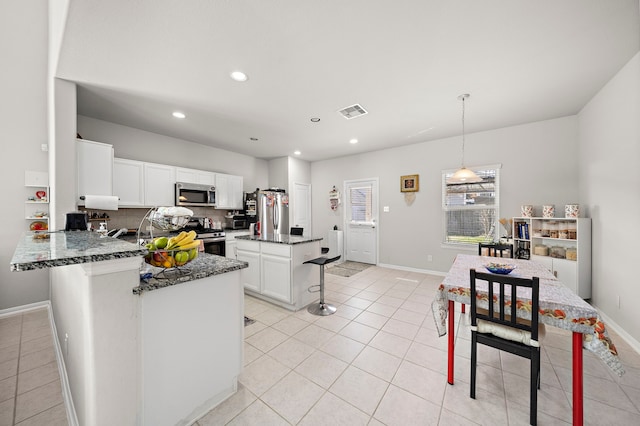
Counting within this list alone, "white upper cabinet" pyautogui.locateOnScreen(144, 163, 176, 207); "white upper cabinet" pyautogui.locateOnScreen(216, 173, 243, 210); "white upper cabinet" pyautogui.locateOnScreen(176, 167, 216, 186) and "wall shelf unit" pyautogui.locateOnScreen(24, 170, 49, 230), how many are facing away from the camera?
0

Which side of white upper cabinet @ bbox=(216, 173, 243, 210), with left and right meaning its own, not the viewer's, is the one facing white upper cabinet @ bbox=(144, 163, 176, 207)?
right

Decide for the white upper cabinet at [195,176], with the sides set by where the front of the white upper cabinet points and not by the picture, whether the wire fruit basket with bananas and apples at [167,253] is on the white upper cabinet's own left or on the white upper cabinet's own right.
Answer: on the white upper cabinet's own right

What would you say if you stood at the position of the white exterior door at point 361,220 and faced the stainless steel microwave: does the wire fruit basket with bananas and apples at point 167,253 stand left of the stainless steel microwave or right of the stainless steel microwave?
left

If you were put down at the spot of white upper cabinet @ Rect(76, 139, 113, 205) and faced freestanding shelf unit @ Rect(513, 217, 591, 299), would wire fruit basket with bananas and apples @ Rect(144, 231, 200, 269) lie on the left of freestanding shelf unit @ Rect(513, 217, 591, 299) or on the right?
right

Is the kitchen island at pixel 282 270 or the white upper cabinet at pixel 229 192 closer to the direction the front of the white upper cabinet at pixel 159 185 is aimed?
the kitchen island

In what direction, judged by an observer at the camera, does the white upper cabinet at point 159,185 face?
facing the viewer and to the right of the viewer

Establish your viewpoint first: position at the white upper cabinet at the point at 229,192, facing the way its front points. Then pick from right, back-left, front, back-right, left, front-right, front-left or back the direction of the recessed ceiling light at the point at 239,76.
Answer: front-right

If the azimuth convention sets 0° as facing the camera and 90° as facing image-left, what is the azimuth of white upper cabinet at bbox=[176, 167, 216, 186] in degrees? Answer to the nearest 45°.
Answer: approximately 315°

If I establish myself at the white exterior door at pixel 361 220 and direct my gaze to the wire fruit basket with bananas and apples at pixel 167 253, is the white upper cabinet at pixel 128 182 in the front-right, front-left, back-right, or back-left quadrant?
front-right

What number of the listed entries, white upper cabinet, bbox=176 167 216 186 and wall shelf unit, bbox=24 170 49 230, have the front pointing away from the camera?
0

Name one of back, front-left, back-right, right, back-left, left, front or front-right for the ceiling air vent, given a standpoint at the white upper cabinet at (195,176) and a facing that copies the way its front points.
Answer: front

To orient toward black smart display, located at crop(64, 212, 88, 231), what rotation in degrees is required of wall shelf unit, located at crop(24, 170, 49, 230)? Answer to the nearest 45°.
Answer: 0° — it already faces it

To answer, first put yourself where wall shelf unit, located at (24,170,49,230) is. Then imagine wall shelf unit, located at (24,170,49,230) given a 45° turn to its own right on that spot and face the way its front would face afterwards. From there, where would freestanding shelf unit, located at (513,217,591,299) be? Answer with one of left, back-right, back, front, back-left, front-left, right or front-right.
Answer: left
